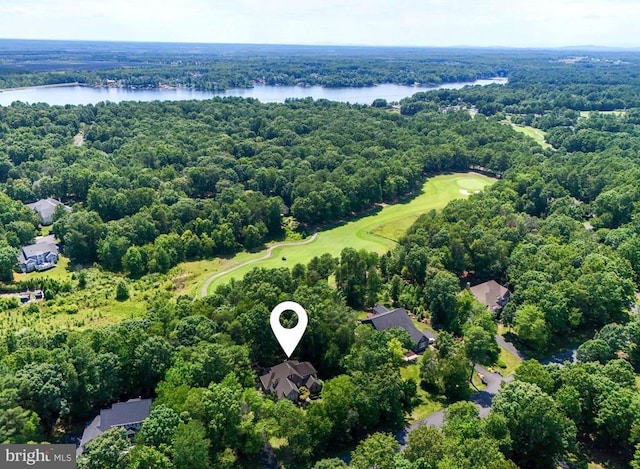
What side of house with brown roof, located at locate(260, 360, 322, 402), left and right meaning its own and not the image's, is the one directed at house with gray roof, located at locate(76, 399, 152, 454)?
right

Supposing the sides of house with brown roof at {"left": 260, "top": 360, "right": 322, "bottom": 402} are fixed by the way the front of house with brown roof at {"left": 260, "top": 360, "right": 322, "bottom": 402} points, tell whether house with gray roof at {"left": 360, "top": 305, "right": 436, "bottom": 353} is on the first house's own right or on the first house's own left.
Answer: on the first house's own left

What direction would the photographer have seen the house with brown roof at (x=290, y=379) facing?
facing the viewer and to the right of the viewer
